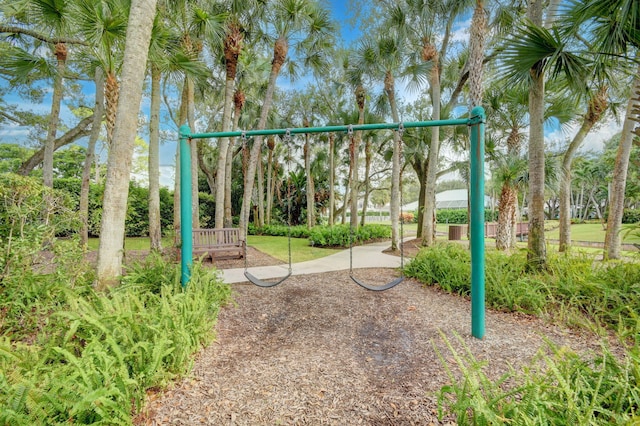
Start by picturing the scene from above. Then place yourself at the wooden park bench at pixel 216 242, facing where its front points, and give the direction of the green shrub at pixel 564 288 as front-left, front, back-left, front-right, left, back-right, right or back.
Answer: front-left

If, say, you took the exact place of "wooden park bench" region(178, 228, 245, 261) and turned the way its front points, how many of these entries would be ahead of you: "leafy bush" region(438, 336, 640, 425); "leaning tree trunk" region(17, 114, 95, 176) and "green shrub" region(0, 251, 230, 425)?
2

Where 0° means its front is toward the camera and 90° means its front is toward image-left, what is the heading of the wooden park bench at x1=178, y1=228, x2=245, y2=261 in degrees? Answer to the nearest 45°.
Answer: approximately 0°

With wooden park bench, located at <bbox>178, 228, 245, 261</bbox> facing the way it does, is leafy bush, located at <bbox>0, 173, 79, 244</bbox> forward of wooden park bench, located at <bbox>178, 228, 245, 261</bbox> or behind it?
forward

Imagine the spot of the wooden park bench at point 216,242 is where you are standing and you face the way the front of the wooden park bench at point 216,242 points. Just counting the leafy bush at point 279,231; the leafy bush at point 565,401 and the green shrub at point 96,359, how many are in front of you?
2

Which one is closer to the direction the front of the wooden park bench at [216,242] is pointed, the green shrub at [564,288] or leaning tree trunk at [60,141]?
the green shrub

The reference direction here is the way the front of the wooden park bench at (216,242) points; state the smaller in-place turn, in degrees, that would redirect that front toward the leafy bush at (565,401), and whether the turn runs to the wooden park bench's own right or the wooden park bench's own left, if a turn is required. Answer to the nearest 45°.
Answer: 0° — it already faces it

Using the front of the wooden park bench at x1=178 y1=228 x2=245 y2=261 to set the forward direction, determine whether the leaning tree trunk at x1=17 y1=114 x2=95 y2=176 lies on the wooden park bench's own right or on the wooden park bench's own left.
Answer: on the wooden park bench's own right

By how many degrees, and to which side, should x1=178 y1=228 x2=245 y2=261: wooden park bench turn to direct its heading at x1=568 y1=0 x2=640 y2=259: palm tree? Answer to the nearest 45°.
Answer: approximately 45° to its left
